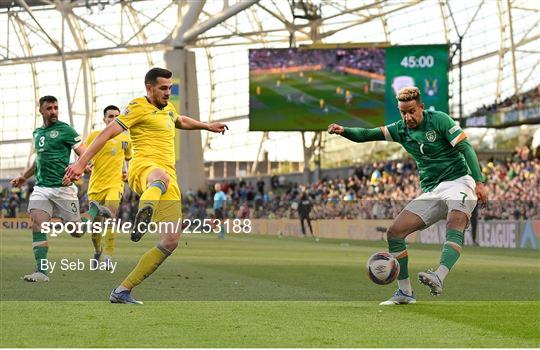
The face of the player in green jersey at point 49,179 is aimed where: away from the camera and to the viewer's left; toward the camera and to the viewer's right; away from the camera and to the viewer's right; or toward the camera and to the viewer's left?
toward the camera and to the viewer's right

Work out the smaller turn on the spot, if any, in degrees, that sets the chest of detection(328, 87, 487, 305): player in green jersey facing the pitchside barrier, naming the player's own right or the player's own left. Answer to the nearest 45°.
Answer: approximately 135° to the player's own right

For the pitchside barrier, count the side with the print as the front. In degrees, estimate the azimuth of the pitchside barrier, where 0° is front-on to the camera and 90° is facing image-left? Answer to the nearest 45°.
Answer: approximately 0°

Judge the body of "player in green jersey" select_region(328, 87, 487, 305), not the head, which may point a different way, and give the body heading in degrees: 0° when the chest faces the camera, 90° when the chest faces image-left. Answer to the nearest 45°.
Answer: approximately 45°

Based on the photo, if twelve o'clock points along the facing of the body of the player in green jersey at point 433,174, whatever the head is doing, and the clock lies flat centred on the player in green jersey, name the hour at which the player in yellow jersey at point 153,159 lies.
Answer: The player in yellow jersey is roughly at 1 o'clock from the player in green jersey.

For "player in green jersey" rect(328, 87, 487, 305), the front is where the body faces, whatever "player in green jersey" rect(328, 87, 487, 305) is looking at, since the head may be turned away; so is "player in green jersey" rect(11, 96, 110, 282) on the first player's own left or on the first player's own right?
on the first player's own right
